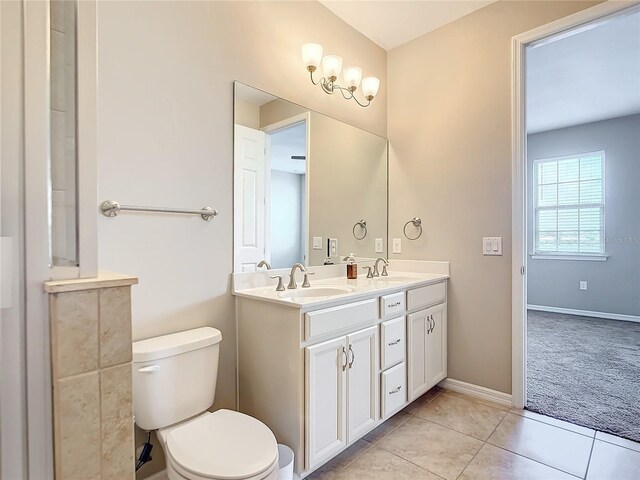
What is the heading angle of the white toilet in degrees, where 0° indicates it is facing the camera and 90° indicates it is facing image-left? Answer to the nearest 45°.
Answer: approximately 315°

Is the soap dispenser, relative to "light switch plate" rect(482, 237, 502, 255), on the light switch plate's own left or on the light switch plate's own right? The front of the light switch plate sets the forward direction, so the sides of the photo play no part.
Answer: on the light switch plate's own right

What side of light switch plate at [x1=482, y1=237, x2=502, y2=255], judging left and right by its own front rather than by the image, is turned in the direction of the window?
back

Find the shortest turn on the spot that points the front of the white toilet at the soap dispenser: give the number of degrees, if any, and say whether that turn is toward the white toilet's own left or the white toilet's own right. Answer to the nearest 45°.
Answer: approximately 90° to the white toilet's own left

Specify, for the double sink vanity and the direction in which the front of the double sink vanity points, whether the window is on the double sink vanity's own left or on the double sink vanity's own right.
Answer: on the double sink vanity's own left

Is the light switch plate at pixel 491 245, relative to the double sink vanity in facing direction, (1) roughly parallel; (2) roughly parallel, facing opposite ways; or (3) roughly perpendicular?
roughly perpendicular

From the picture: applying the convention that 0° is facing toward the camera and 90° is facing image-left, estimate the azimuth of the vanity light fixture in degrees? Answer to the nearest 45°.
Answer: approximately 315°

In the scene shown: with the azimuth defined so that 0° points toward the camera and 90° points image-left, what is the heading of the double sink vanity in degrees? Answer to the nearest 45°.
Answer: approximately 315°
